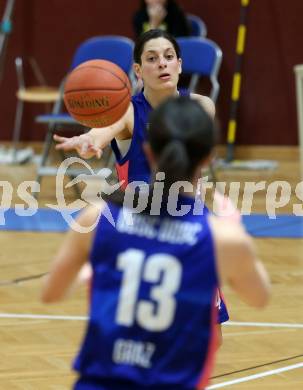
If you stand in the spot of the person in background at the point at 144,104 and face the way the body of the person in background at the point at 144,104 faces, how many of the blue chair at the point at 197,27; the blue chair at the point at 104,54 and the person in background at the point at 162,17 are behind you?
3

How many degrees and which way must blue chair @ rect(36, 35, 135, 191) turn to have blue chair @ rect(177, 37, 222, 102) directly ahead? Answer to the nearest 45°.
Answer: approximately 135° to its left

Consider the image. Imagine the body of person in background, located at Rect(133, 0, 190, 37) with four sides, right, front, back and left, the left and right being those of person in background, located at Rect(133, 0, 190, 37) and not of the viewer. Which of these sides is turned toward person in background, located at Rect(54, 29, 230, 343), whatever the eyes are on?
front

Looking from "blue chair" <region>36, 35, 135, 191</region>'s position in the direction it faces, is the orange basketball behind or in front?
in front

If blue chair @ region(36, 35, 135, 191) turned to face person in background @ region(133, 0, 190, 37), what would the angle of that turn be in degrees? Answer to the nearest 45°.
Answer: approximately 180°

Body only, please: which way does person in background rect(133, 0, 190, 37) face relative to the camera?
toward the camera

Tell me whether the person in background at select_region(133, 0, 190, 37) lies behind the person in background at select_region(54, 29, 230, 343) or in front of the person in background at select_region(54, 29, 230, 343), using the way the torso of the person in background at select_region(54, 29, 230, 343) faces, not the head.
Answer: behind

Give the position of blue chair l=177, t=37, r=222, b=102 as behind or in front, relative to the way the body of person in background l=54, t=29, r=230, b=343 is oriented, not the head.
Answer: behind

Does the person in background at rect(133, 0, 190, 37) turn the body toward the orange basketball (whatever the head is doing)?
yes

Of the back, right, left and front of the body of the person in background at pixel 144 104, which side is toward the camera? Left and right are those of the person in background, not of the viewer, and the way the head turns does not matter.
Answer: front

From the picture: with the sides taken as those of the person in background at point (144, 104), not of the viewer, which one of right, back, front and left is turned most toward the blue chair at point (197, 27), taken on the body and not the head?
back

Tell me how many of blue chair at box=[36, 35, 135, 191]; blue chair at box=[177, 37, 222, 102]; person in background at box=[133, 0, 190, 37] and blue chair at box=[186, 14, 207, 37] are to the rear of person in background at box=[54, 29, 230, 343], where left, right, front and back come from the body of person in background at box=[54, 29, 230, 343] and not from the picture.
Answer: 4

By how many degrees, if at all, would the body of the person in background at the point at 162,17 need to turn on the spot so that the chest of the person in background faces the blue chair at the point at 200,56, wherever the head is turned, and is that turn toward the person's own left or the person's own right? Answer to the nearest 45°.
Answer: approximately 45° to the person's own left

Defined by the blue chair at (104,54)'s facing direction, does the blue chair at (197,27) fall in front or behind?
behind
